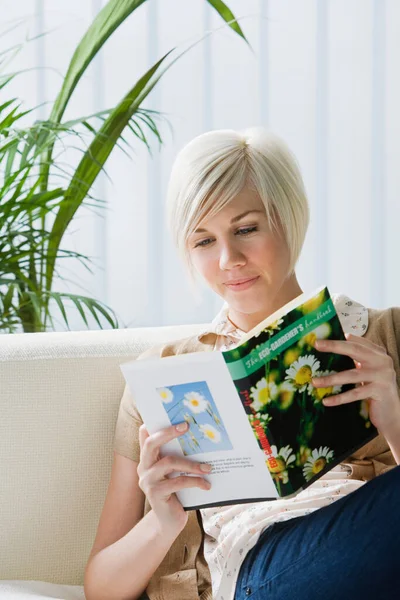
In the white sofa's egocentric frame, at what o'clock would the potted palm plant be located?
The potted palm plant is roughly at 6 o'clock from the white sofa.

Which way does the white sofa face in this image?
toward the camera

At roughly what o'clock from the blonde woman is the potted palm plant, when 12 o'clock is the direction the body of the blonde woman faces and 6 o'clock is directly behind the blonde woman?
The potted palm plant is roughly at 5 o'clock from the blonde woman.

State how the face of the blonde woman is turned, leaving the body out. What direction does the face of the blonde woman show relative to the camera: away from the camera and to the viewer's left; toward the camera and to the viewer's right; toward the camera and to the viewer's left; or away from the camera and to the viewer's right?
toward the camera and to the viewer's left

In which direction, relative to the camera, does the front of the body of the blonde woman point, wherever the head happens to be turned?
toward the camera
